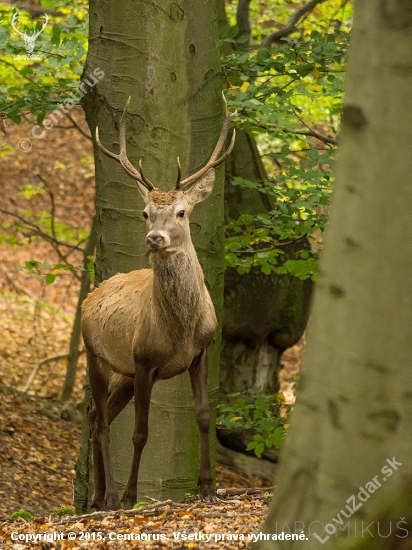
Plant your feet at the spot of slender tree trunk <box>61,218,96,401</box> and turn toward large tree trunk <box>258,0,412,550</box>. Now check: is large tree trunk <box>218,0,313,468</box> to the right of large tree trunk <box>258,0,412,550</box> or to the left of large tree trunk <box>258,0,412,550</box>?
left

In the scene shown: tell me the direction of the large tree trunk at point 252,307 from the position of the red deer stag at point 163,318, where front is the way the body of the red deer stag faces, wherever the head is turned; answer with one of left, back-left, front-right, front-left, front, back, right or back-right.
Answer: back-left

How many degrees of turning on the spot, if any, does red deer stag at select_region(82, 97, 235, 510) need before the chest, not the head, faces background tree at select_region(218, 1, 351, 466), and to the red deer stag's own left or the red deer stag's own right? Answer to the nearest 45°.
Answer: approximately 135° to the red deer stag's own left

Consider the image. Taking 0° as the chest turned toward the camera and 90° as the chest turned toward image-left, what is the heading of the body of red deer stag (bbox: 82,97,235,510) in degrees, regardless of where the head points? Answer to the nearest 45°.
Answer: approximately 315°

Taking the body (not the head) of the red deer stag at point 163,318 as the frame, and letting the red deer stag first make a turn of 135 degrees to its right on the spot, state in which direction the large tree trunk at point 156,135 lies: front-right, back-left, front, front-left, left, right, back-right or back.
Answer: right
